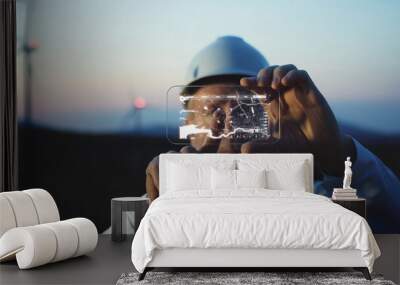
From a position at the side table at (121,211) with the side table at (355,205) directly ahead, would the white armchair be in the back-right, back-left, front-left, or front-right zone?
back-right

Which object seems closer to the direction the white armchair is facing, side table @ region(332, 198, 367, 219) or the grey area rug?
the grey area rug

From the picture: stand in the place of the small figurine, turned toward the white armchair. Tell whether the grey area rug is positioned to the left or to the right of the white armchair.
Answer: left

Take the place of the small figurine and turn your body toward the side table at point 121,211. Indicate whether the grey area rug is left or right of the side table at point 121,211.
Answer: left

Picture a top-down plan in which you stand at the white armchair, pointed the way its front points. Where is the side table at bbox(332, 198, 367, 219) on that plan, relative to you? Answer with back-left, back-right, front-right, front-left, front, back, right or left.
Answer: front-left

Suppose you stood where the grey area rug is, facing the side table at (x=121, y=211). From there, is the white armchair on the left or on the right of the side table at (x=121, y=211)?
left

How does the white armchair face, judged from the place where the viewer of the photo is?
facing the viewer and to the right of the viewer

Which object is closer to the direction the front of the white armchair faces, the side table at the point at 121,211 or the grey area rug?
the grey area rug

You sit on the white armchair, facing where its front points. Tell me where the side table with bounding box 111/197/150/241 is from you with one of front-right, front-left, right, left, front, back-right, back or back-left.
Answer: left

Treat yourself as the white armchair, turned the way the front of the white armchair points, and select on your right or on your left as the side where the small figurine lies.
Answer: on your left
